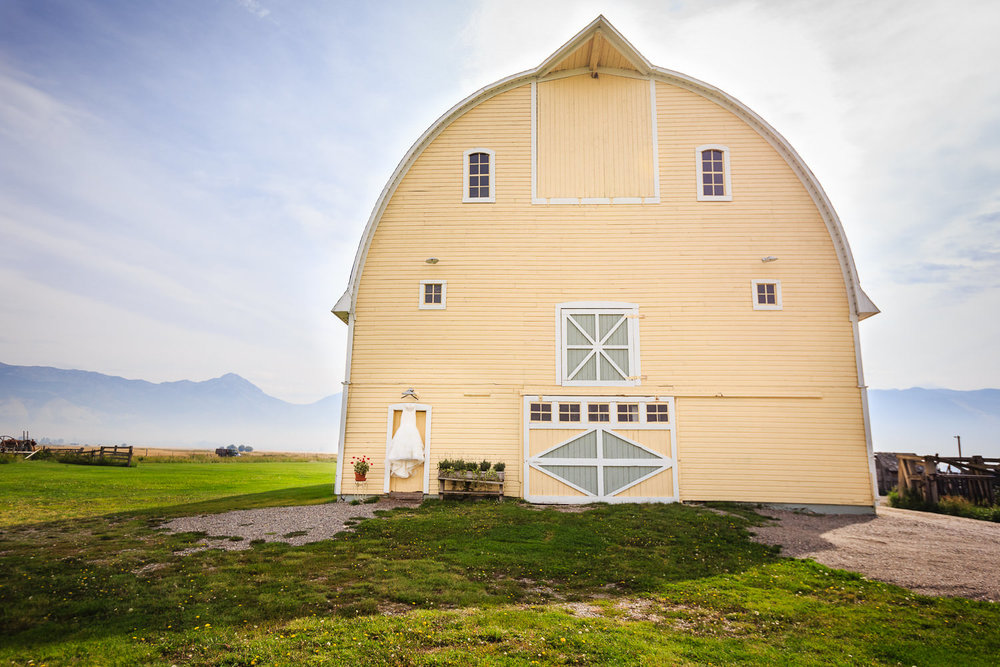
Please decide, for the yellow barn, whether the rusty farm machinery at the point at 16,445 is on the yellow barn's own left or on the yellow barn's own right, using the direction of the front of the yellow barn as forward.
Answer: on the yellow barn's own right

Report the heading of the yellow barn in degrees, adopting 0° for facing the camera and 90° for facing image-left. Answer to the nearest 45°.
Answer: approximately 0°

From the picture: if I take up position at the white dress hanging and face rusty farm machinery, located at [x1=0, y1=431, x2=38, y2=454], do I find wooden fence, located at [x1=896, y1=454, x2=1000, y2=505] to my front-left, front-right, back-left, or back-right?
back-right

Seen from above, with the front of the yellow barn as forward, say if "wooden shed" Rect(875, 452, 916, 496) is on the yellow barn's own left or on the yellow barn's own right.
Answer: on the yellow barn's own left

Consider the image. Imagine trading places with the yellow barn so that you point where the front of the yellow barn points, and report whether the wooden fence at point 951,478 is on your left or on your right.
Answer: on your left
